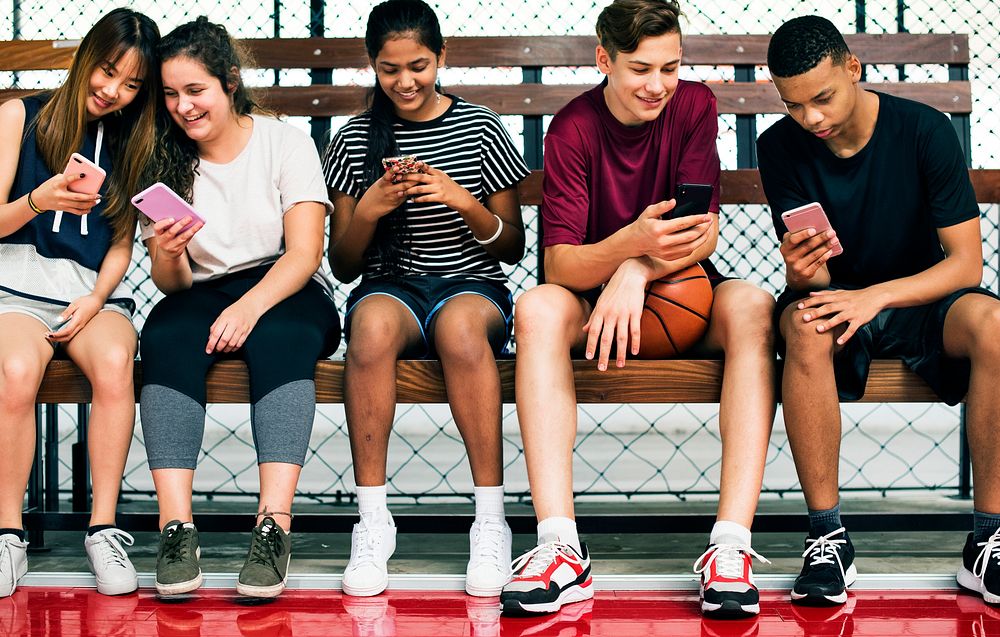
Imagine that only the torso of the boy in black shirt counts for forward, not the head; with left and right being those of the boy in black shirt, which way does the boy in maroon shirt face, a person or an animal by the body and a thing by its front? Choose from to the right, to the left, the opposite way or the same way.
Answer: the same way

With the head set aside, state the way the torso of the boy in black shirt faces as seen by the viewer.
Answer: toward the camera

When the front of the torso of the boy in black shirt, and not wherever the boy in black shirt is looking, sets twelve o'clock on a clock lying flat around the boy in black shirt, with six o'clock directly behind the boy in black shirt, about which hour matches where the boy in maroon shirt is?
The boy in maroon shirt is roughly at 2 o'clock from the boy in black shirt.

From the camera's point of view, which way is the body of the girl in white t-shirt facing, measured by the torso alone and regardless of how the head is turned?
toward the camera

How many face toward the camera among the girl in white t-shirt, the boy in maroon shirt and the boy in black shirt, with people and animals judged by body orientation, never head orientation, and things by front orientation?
3

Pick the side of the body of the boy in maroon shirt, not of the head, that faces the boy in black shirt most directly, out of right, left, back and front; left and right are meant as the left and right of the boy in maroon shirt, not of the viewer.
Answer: left

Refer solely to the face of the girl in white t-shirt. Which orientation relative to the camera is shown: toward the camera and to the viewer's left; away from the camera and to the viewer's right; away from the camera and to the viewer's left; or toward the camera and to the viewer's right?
toward the camera and to the viewer's left

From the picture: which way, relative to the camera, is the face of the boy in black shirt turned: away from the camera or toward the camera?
toward the camera

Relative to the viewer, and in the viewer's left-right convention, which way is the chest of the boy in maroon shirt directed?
facing the viewer

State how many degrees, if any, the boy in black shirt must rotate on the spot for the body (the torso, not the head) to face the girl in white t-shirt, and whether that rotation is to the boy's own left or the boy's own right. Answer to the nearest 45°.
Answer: approximately 90° to the boy's own right

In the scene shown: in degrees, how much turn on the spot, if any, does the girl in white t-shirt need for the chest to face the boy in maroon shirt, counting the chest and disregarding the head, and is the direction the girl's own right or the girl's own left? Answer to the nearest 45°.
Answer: approximately 45° to the girl's own left

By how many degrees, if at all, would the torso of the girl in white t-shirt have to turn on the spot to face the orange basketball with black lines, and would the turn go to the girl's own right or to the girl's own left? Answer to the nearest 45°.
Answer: approximately 90° to the girl's own left

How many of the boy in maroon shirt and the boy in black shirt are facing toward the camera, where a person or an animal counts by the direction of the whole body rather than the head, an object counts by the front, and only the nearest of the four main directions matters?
2

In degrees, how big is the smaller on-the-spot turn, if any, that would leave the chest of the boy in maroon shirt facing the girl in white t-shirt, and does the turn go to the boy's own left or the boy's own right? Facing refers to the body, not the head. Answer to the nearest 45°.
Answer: approximately 90° to the boy's own right
